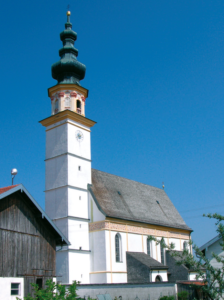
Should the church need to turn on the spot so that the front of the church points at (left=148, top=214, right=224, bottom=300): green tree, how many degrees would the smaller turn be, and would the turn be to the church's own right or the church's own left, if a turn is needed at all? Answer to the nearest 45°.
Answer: approximately 45° to the church's own left

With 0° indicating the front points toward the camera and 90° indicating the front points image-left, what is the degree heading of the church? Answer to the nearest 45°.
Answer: approximately 45°

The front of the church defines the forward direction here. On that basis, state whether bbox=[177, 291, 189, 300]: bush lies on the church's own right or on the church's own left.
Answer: on the church's own left
